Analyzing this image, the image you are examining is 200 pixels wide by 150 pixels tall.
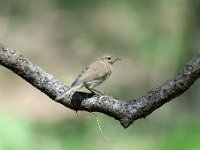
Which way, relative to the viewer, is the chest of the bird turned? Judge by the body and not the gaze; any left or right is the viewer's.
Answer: facing to the right of the viewer
